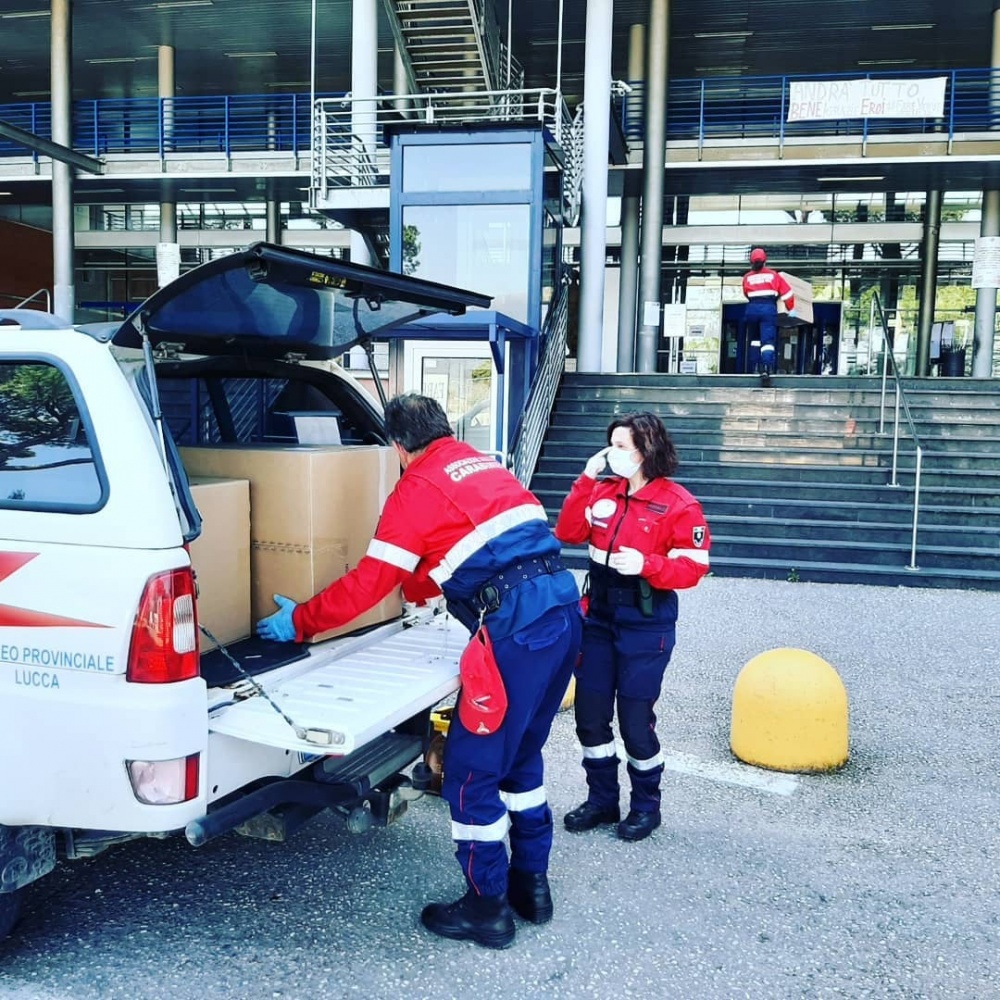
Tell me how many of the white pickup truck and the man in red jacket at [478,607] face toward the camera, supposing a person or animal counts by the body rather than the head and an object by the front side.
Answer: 0

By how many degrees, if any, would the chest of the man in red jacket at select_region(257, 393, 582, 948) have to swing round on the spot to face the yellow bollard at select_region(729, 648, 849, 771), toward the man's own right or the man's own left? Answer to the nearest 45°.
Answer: approximately 90° to the man's own right

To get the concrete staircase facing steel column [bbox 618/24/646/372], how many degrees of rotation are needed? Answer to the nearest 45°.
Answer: approximately 180°

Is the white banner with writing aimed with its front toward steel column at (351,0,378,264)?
no

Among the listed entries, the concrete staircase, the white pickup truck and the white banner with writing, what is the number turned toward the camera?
2

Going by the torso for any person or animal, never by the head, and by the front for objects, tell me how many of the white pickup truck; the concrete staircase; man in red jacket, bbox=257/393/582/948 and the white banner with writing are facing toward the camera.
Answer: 2

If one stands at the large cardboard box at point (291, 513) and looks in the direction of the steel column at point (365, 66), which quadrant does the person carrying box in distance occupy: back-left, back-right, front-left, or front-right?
front-right

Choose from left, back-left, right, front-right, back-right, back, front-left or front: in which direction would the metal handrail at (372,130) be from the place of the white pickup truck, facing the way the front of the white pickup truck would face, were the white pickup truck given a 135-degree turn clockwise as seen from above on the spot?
left

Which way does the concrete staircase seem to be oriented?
toward the camera

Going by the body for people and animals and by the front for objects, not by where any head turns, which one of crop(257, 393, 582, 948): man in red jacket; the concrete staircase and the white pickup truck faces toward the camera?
the concrete staircase

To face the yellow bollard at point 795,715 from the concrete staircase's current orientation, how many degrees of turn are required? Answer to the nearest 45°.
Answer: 0° — it already faces it

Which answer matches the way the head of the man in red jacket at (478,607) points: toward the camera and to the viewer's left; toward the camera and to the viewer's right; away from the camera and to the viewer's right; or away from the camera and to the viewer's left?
away from the camera and to the viewer's left

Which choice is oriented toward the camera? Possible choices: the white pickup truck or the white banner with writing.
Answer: the white banner with writing

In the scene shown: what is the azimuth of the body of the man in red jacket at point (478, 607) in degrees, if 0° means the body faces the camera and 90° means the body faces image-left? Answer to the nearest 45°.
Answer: approximately 135°

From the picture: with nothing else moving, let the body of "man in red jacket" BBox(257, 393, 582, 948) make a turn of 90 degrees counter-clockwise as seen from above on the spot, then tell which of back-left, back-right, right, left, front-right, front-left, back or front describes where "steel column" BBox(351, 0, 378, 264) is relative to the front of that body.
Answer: back-right

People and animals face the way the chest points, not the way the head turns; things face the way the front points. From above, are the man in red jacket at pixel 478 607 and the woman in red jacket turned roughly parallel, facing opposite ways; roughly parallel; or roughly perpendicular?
roughly perpendicular

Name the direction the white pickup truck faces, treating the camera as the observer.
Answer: facing away from the viewer and to the left of the viewer
